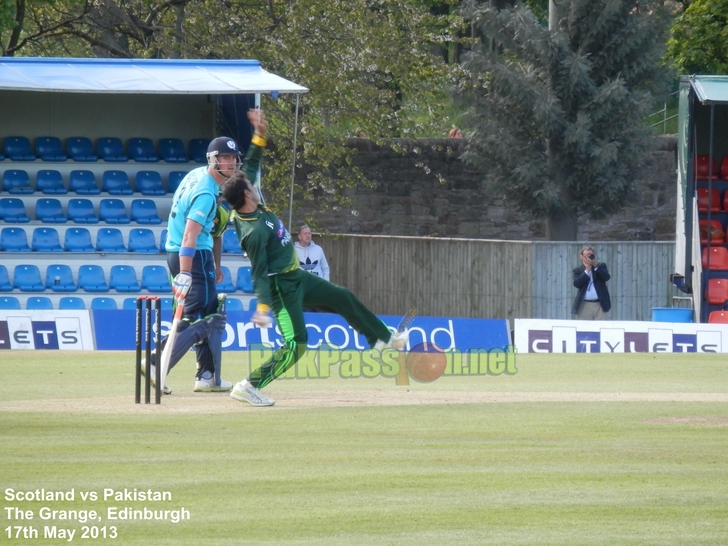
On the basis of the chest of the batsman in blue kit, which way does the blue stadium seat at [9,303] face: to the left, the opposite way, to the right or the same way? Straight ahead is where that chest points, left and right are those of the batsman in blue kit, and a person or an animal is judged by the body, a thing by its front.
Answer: to the right

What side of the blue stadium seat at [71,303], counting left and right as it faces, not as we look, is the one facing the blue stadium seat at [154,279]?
left

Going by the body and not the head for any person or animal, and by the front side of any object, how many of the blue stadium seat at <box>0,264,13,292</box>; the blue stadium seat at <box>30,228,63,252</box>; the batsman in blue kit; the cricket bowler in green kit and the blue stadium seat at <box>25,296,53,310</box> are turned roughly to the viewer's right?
2

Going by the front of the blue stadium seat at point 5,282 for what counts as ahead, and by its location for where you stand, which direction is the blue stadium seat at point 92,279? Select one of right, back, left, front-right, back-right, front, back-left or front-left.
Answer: left

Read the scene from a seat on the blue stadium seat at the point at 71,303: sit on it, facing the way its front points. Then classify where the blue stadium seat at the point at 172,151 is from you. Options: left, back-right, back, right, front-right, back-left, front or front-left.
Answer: back-left

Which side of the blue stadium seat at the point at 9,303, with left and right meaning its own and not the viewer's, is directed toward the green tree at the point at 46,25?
back

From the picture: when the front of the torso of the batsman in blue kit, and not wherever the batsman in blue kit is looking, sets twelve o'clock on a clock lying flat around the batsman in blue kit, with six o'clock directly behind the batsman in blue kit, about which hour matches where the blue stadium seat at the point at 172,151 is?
The blue stadium seat is roughly at 9 o'clock from the batsman in blue kit.

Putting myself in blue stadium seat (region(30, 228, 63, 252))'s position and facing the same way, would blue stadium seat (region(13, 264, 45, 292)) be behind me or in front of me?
in front

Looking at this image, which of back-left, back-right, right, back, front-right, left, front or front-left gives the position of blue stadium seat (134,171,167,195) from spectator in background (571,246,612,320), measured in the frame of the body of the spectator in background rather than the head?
right

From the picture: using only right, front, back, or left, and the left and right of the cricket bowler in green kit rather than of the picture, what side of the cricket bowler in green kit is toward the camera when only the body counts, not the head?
right

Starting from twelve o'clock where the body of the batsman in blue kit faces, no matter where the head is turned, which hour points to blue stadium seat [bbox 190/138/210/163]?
The blue stadium seat is roughly at 9 o'clock from the batsman in blue kit.
